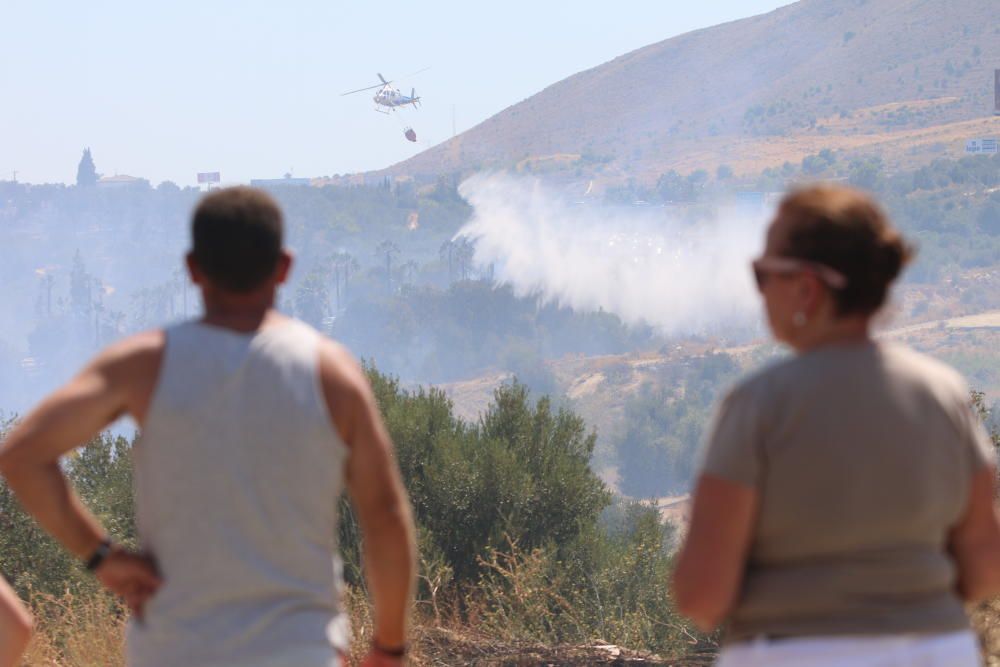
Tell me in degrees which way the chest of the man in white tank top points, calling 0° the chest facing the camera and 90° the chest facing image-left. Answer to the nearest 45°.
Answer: approximately 180°

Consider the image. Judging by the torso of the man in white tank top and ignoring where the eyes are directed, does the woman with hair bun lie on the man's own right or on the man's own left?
on the man's own right

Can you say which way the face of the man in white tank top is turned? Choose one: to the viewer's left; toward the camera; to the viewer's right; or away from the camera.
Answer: away from the camera

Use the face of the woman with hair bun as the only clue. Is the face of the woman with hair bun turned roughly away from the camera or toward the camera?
away from the camera
